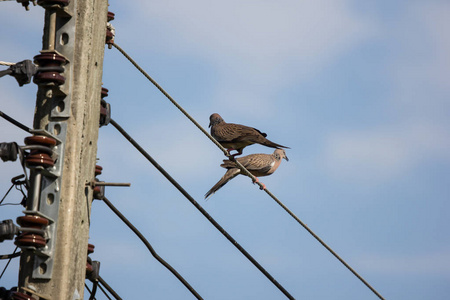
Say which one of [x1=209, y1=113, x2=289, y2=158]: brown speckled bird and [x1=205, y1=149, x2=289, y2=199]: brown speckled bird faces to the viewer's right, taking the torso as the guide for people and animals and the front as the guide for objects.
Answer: [x1=205, y1=149, x2=289, y2=199]: brown speckled bird

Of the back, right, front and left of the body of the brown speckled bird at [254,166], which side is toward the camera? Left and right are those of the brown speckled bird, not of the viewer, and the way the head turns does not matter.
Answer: right

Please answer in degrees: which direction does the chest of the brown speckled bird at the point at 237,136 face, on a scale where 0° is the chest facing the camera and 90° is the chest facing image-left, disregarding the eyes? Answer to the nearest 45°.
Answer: approximately 90°

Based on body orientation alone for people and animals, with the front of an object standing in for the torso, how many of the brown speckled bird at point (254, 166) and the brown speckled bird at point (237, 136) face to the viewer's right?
1

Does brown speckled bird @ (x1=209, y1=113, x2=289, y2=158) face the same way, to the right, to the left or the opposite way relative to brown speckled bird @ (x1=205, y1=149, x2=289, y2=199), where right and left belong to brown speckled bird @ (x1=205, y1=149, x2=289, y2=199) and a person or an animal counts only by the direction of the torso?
the opposite way
